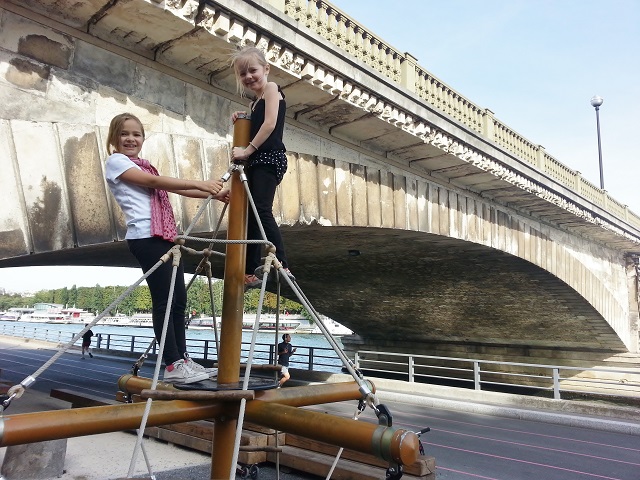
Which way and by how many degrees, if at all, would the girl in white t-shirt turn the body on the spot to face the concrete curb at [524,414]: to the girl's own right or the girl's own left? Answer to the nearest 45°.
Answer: approximately 45° to the girl's own left

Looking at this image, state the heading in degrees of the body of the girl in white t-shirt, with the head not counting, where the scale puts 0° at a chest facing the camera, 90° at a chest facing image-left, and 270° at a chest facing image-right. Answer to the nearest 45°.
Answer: approximately 270°
